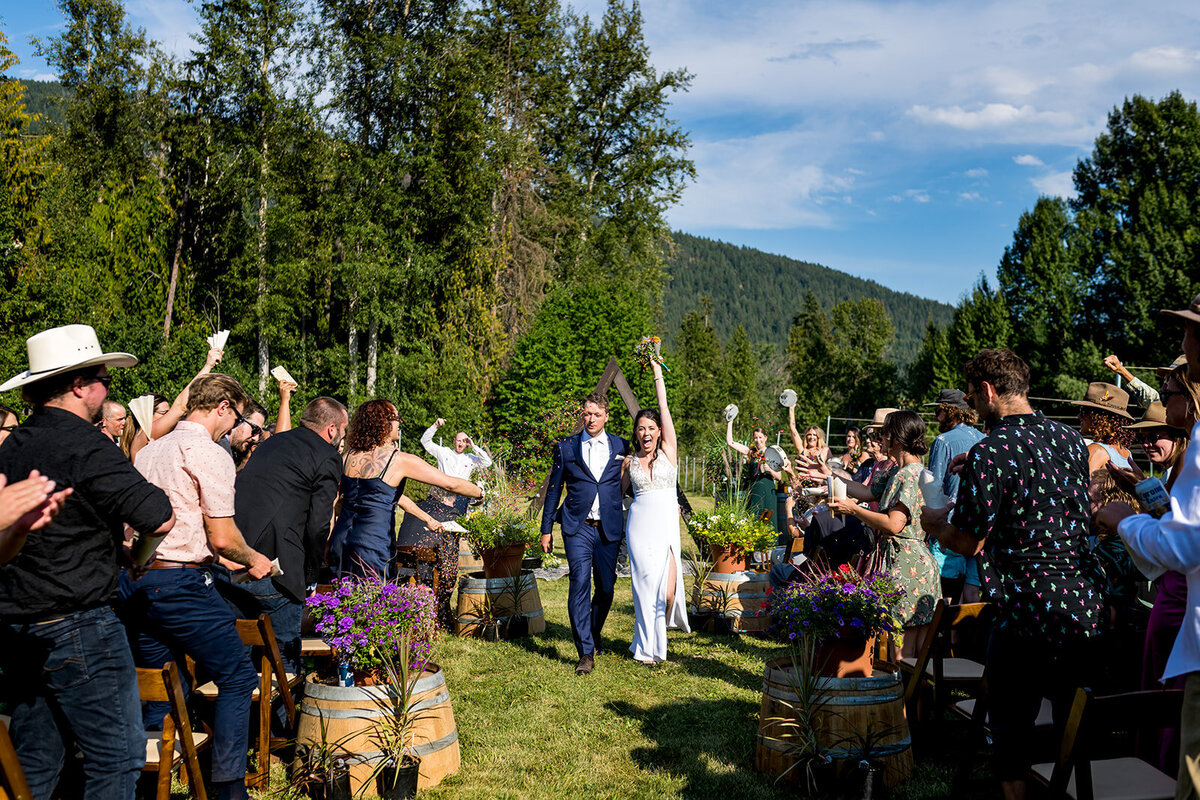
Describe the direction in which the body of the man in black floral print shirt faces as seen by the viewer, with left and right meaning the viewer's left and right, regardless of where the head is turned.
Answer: facing away from the viewer and to the left of the viewer

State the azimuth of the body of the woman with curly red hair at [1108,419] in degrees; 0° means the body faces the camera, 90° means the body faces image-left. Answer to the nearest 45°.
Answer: approximately 135°

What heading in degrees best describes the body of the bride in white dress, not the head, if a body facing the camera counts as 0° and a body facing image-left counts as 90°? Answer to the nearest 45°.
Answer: approximately 0°

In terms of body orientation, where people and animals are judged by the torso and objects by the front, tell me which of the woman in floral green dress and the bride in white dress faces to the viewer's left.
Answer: the woman in floral green dress

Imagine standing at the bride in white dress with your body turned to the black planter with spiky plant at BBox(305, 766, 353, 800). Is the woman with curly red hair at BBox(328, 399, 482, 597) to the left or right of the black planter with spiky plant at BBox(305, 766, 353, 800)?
right

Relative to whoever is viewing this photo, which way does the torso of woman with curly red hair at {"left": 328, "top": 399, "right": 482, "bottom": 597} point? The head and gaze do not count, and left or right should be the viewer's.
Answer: facing away from the viewer and to the right of the viewer

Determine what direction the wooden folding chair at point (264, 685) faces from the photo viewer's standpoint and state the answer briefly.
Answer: facing away from the viewer and to the right of the viewer

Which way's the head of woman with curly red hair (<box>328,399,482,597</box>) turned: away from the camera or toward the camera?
away from the camera

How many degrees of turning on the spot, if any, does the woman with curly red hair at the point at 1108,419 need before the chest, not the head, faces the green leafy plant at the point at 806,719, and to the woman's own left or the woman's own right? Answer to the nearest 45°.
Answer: approximately 90° to the woman's own left

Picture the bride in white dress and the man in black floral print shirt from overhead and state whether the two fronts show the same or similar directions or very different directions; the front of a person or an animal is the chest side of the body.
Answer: very different directions

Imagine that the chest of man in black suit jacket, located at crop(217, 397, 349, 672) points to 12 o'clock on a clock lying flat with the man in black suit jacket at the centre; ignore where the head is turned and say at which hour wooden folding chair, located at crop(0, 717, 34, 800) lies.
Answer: The wooden folding chair is roughly at 5 o'clock from the man in black suit jacket.

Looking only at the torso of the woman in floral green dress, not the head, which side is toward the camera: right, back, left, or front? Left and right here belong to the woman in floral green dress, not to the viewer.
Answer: left

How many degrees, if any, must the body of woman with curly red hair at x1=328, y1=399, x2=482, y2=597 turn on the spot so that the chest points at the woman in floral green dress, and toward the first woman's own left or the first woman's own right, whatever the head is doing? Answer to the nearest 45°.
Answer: approximately 90° to the first woman's own right
